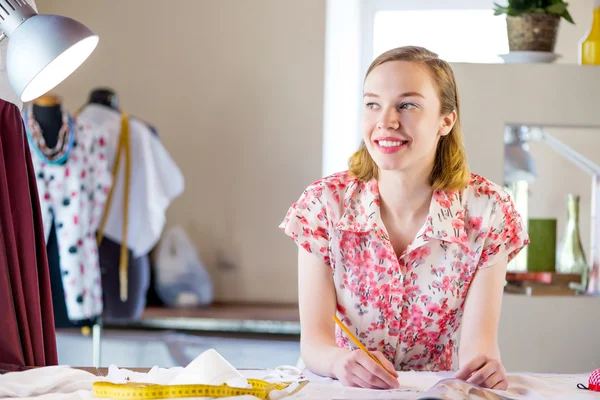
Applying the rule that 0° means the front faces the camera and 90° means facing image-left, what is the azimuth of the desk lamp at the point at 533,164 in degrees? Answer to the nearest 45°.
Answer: approximately 90°

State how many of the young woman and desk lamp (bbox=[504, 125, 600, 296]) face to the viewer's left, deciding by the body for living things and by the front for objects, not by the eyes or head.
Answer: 1

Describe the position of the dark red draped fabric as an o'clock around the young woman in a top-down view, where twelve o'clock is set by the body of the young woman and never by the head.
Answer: The dark red draped fabric is roughly at 2 o'clock from the young woman.

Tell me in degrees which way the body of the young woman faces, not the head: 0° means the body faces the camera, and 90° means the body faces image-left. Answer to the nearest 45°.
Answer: approximately 0°

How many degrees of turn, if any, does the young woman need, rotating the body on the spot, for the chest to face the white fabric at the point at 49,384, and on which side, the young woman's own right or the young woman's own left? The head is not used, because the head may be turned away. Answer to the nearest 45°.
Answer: approximately 45° to the young woman's own right

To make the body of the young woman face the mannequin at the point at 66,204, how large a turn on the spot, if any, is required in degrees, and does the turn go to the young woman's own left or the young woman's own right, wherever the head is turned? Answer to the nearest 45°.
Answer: approximately 135° to the young woman's own right

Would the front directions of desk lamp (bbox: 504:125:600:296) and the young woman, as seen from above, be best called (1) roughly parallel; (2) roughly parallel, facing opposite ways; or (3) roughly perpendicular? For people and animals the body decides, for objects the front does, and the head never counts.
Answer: roughly perpendicular

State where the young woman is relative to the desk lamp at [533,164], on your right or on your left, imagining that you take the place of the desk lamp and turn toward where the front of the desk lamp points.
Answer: on your left

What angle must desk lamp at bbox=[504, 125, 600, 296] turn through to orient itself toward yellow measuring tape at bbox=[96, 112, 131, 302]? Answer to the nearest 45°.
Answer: approximately 45° to its right
